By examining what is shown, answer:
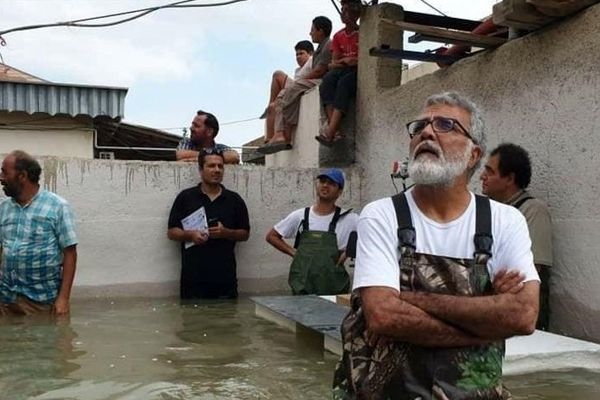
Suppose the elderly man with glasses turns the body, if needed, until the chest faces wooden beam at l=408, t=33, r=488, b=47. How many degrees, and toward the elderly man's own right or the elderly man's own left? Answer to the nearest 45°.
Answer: approximately 180°

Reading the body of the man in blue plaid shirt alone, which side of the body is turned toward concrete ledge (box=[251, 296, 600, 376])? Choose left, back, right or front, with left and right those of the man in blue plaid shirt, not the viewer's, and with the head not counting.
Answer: left

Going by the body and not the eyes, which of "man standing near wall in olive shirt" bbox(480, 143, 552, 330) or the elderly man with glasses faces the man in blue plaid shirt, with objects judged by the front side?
the man standing near wall in olive shirt

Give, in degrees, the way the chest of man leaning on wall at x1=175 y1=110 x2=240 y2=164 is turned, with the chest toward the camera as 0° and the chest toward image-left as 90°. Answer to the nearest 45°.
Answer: approximately 45°

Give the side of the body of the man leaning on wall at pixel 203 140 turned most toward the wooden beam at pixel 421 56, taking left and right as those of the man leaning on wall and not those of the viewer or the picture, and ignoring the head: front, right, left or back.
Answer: left

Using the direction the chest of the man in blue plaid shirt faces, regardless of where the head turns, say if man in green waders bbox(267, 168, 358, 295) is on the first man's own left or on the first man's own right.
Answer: on the first man's own left

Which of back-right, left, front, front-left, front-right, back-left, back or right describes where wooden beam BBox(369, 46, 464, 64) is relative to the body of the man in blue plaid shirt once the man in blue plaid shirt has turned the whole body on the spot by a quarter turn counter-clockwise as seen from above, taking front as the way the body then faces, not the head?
front-left

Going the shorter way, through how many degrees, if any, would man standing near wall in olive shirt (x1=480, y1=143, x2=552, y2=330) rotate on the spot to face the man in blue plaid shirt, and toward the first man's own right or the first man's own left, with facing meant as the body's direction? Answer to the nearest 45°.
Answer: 0° — they already face them

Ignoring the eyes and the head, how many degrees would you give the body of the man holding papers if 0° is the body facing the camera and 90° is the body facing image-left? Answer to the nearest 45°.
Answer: approximately 0°

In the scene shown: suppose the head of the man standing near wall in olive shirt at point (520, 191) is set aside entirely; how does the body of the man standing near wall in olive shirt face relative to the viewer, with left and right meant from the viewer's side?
facing to the left of the viewer

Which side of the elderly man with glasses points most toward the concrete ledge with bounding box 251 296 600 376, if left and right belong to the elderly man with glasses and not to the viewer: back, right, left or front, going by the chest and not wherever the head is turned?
back
